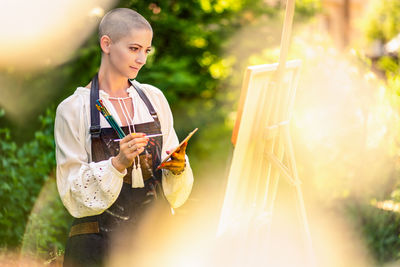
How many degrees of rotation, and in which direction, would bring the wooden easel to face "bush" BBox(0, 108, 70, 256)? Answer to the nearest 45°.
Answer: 0° — it already faces it

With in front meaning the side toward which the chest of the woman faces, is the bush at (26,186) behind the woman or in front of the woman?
behind

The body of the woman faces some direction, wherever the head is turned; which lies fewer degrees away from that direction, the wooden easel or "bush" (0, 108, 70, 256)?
the wooden easel

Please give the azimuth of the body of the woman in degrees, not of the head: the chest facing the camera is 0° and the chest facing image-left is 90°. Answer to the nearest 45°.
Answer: approximately 315°

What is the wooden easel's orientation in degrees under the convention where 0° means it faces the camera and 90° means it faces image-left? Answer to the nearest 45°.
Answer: approximately 135°

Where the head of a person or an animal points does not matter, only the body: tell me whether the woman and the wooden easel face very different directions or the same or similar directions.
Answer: very different directions
